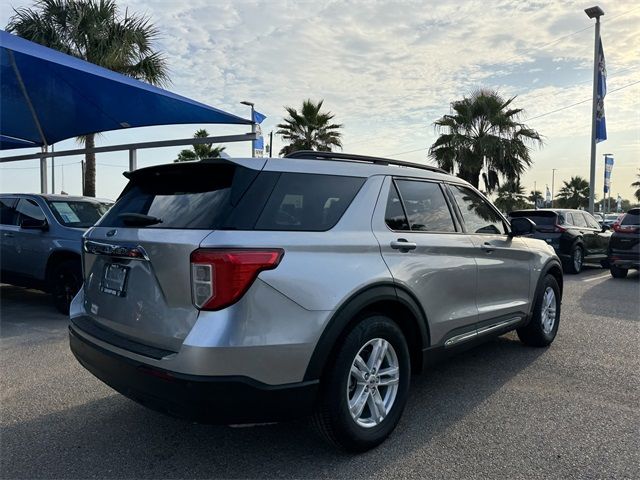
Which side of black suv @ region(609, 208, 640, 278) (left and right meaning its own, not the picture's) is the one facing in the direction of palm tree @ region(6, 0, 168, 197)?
left

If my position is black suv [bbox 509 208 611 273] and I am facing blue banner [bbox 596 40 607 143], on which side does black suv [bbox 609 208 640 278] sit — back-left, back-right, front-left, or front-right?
back-right

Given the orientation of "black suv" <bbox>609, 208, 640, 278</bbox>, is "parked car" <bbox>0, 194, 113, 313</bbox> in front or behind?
behind

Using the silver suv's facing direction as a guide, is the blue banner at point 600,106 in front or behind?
in front

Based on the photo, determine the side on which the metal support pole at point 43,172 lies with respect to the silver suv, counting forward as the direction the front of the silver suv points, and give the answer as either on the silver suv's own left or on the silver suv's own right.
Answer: on the silver suv's own left

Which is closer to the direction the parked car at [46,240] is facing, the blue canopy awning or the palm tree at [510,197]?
the palm tree

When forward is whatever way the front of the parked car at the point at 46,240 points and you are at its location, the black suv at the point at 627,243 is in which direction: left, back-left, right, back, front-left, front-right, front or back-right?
front-left

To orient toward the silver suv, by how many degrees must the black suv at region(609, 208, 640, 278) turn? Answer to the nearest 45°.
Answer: approximately 180°

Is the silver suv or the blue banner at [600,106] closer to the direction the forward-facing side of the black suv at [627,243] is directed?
the blue banner

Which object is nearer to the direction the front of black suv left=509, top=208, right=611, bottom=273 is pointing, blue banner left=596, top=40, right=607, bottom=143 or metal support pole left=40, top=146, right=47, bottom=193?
the blue banner

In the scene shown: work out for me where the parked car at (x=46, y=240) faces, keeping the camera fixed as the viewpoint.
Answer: facing the viewer and to the right of the viewer

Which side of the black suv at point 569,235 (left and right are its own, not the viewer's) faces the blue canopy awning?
back

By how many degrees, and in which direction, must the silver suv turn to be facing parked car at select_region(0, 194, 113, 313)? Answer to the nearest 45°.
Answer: approximately 90° to its left

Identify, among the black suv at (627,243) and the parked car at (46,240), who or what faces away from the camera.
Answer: the black suv

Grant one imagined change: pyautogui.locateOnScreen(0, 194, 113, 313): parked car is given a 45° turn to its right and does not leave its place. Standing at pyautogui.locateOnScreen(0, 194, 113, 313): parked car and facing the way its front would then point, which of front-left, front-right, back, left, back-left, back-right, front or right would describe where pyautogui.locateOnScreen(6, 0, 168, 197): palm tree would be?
back

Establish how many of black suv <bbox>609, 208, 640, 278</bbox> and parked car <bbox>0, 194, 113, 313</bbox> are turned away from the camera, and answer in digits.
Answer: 1

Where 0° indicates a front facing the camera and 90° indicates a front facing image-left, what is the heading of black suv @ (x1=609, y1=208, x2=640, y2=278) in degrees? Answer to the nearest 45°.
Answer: approximately 180°
